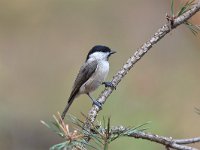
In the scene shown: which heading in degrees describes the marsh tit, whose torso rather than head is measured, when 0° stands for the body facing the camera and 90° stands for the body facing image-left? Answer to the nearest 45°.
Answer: approximately 270°
